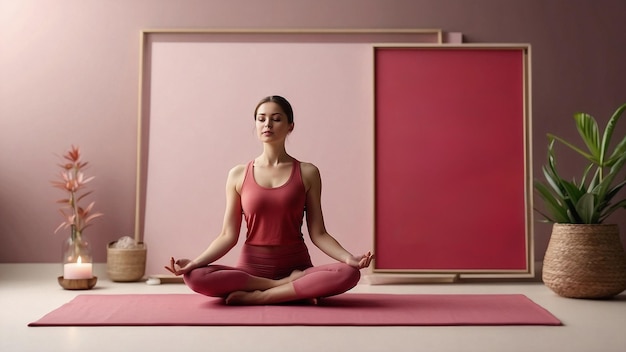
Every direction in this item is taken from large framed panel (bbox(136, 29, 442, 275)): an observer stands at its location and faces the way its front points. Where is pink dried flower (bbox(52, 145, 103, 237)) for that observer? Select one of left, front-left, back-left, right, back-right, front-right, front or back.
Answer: right

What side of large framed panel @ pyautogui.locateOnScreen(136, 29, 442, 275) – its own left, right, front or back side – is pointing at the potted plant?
left

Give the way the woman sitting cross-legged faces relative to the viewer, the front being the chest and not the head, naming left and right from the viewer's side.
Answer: facing the viewer

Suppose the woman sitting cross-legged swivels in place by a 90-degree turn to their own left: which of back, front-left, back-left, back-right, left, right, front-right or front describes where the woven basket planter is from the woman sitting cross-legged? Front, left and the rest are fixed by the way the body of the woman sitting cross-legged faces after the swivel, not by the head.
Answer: front

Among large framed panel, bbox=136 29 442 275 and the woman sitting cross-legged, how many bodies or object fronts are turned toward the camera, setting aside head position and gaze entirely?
2

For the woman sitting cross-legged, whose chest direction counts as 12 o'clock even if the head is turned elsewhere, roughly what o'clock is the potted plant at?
The potted plant is roughly at 9 o'clock from the woman sitting cross-legged.

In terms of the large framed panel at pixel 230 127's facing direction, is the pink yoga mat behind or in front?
in front

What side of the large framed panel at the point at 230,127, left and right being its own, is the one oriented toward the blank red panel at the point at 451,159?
left

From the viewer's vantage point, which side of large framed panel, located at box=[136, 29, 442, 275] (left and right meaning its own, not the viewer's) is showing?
front

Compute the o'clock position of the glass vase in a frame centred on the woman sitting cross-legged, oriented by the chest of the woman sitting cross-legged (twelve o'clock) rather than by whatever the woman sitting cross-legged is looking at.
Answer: The glass vase is roughly at 4 o'clock from the woman sitting cross-legged.

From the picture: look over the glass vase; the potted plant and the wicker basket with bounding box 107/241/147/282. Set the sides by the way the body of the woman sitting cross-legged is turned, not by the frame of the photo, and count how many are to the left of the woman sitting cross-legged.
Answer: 1

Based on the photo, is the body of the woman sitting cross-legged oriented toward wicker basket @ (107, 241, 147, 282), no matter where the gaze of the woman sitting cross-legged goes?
no

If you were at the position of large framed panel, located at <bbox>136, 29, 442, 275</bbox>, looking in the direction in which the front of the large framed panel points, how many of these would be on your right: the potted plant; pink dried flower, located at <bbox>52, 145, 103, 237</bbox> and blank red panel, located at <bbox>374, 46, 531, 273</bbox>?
1

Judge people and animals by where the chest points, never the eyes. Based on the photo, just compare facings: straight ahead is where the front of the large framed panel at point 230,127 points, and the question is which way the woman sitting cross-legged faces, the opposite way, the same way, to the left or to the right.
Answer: the same way
